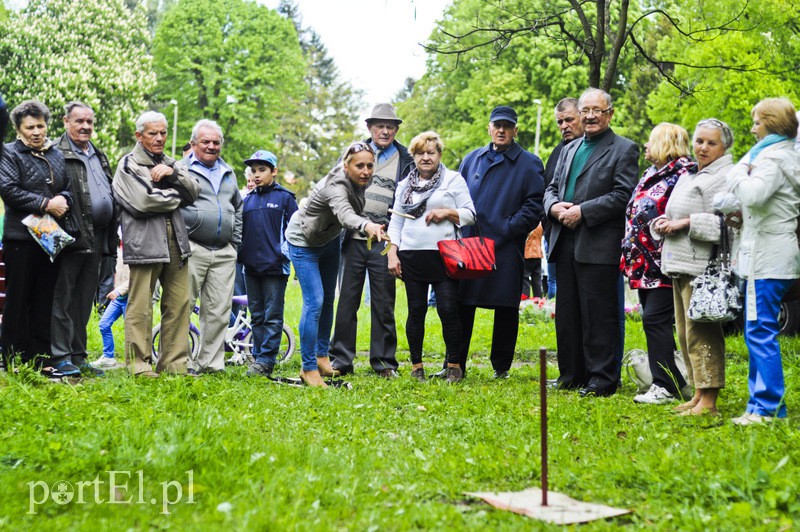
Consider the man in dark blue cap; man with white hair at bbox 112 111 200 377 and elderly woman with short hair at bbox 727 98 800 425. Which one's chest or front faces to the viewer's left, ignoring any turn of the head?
the elderly woman with short hair

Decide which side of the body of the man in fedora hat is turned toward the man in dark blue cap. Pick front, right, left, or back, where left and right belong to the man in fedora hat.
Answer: left

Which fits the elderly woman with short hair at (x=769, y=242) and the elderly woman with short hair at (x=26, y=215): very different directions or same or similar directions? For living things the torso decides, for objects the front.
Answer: very different directions

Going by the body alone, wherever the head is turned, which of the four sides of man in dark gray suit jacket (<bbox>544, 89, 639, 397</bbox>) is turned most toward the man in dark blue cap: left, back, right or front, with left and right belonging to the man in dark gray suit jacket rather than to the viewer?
right

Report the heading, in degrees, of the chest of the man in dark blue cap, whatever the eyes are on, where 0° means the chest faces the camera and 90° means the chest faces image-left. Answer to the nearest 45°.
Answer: approximately 0°

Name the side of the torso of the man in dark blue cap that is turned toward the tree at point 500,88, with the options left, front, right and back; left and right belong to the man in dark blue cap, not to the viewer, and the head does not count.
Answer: back

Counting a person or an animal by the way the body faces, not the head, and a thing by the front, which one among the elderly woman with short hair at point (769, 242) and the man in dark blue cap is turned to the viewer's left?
the elderly woman with short hair

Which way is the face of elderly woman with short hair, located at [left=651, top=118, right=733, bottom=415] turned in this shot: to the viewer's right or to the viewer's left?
to the viewer's left

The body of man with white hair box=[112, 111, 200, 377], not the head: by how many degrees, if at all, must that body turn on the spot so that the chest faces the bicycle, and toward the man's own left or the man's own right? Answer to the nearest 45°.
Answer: approximately 90° to the man's own left

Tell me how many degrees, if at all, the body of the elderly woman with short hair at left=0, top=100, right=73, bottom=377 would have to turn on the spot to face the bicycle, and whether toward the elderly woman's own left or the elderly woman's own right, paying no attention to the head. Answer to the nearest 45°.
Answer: approximately 90° to the elderly woman's own left

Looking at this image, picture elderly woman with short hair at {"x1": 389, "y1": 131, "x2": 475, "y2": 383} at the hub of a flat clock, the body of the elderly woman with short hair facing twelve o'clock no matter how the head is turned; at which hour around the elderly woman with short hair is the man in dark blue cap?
The man in dark blue cap is roughly at 8 o'clock from the elderly woman with short hair.

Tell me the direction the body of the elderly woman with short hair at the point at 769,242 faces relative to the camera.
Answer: to the viewer's left
